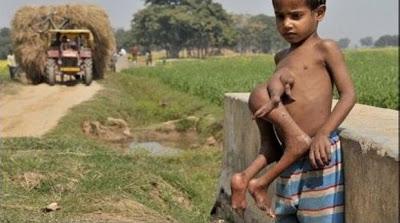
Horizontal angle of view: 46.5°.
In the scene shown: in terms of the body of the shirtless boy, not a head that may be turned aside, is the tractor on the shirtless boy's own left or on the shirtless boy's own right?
on the shirtless boy's own right

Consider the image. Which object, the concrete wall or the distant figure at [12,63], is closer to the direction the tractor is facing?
the concrete wall

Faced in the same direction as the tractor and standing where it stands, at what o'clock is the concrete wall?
The concrete wall is roughly at 12 o'clock from the tractor.

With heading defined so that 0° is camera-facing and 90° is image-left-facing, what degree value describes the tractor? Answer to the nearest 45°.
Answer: approximately 0°

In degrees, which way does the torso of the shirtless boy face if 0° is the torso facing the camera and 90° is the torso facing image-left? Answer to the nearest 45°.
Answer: approximately 45°

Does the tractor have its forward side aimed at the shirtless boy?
yes

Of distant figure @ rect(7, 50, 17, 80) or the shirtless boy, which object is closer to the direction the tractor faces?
the shirtless boy
